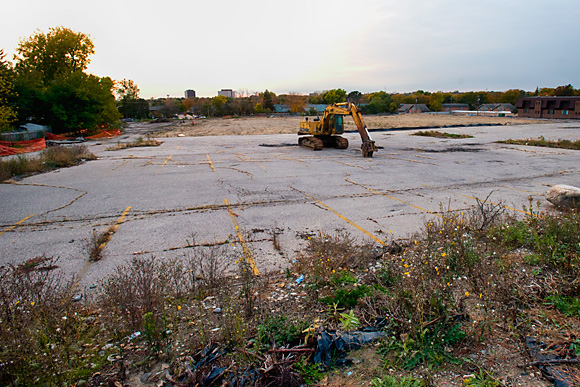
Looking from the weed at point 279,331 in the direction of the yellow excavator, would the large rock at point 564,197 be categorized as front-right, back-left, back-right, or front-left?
front-right

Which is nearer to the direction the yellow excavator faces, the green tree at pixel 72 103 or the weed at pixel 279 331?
the weed

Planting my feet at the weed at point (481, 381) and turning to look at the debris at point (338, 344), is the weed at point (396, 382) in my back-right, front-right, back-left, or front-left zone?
front-left

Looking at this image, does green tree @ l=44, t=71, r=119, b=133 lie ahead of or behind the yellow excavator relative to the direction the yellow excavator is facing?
behind

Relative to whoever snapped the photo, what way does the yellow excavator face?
facing the viewer and to the right of the viewer

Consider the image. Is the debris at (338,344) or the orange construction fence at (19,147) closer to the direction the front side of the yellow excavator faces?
the debris

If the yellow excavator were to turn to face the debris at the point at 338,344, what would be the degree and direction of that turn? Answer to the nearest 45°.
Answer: approximately 45° to its right

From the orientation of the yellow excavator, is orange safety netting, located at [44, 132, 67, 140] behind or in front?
behind

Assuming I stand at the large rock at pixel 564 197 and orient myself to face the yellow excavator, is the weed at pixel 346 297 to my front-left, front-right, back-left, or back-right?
back-left

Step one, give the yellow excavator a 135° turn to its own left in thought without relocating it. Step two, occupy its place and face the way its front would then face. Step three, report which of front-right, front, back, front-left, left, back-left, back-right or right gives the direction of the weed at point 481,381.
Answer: back

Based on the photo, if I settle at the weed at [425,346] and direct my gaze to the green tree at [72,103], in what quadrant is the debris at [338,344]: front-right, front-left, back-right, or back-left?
front-left

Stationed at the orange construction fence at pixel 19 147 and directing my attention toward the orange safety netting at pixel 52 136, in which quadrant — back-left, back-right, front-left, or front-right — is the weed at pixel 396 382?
back-right

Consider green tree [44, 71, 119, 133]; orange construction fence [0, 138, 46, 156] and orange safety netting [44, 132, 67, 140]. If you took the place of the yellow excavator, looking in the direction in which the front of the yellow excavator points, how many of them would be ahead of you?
0

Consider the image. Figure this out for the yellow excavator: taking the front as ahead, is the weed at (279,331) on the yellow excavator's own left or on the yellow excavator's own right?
on the yellow excavator's own right
